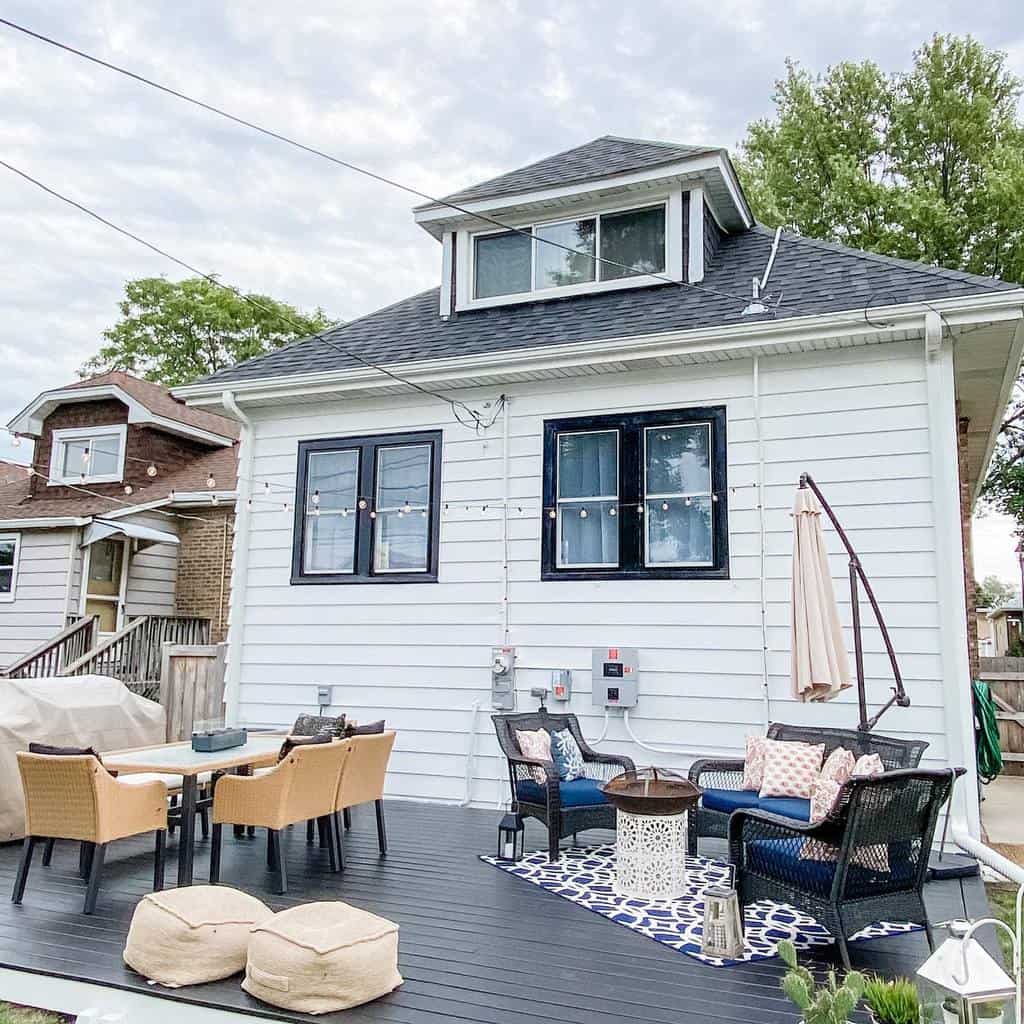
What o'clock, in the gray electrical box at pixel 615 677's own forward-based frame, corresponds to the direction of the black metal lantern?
The black metal lantern is roughly at 1 o'clock from the gray electrical box.

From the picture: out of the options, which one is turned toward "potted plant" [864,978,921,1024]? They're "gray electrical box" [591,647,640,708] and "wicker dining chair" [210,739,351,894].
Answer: the gray electrical box

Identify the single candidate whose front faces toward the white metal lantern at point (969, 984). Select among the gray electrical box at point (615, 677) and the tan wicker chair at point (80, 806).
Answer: the gray electrical box

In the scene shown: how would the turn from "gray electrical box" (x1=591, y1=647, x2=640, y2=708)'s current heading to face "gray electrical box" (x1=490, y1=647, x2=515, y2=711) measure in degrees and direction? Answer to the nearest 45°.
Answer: approximately 90° to its right

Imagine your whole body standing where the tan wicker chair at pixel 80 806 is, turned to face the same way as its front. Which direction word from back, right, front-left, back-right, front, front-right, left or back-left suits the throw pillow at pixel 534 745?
front-right

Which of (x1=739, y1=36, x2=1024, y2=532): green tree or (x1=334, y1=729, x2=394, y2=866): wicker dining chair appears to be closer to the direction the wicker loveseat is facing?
the wicker dining chair

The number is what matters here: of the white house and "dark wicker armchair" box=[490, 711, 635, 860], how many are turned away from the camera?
1

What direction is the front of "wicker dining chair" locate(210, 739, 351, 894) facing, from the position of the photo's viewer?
facing away from the viewer and to the left of the viewer

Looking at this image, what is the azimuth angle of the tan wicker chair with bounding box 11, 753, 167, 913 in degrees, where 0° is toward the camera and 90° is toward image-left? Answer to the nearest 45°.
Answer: approximately 225°

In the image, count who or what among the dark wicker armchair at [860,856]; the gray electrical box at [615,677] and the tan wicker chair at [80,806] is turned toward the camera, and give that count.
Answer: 1

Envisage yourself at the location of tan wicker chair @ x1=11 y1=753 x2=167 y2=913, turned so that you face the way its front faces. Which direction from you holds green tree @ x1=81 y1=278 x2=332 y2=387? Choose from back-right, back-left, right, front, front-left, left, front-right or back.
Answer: front-left

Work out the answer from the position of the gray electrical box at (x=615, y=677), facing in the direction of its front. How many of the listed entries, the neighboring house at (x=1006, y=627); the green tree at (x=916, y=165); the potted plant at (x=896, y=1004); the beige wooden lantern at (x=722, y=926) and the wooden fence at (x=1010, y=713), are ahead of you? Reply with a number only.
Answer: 2

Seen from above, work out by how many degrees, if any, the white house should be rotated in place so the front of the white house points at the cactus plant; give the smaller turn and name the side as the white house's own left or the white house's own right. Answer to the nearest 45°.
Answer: approximately 180°
